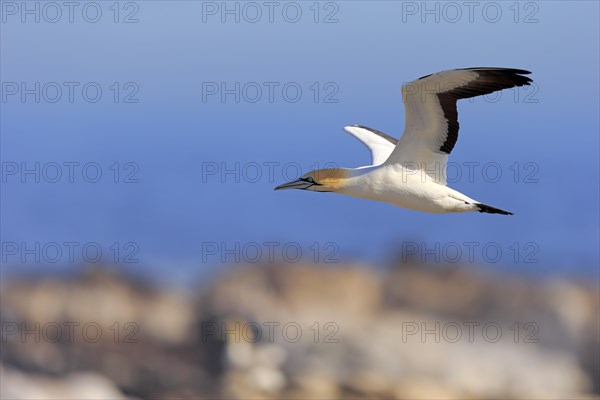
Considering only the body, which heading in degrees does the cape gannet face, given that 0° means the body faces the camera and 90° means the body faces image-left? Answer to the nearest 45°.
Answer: approximately 90°
